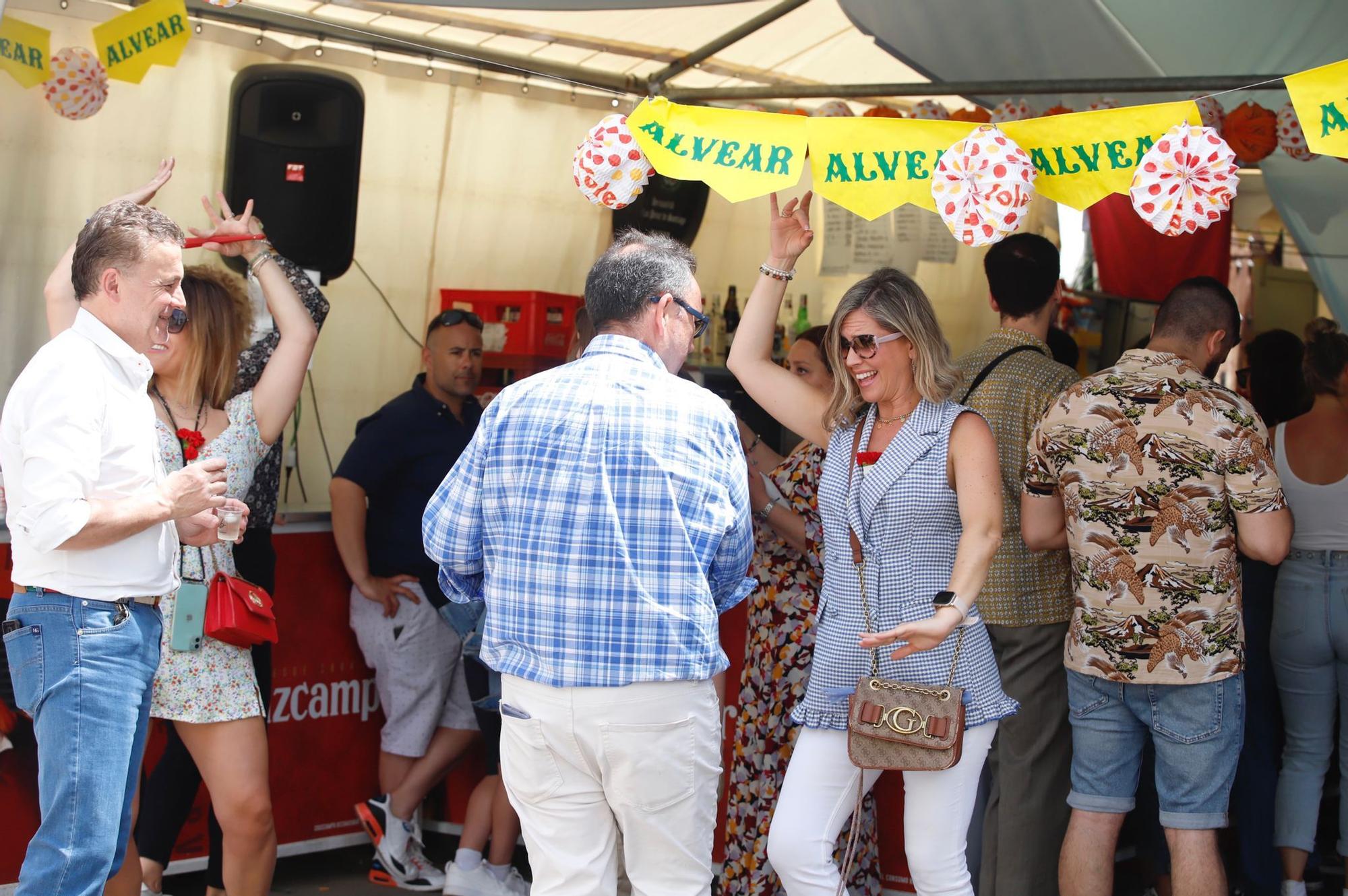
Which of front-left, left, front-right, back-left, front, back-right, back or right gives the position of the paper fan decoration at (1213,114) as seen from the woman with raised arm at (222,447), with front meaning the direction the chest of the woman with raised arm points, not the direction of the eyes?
back-left

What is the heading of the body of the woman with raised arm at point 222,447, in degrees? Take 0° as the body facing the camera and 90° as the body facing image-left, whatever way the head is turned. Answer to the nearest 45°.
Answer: approximately 45°

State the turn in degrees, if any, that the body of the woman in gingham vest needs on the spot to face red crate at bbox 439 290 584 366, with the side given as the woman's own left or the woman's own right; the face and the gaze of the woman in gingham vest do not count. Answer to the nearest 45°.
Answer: approximately 90° to the woman's own right

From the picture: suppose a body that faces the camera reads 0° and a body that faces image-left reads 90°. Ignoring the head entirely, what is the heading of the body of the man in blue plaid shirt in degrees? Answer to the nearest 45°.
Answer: approximately 180°

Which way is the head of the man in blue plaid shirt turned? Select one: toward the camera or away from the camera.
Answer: away from the camera

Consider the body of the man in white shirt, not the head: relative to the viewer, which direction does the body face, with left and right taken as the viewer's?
facing to the right of the viewer

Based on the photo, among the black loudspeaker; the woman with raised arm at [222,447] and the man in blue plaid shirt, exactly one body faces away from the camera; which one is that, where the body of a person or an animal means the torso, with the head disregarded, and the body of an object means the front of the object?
the man in blue plaid shirt

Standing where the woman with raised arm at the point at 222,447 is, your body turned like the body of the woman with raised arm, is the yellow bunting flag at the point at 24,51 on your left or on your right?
on your right

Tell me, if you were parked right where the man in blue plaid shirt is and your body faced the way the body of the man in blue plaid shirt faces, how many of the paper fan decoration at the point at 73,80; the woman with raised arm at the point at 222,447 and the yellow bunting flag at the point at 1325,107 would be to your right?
1

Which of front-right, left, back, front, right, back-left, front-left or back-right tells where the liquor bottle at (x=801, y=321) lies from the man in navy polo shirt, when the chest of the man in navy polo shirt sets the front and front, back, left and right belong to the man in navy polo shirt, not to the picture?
left

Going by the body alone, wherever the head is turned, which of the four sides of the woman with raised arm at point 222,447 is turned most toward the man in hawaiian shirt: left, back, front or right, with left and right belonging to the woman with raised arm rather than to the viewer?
left
